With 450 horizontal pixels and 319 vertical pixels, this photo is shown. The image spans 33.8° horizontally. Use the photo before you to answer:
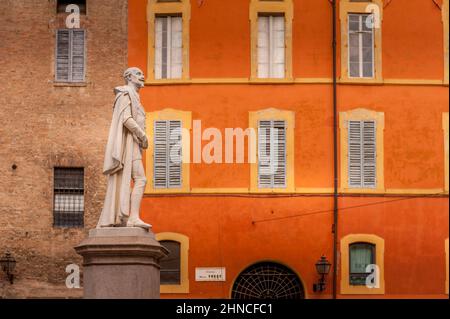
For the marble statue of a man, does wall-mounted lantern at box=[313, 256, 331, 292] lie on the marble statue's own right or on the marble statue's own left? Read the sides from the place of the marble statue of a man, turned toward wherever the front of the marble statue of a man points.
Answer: on the marble statue's own left

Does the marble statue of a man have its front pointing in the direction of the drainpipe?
no

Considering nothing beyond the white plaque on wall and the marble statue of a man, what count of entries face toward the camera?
1

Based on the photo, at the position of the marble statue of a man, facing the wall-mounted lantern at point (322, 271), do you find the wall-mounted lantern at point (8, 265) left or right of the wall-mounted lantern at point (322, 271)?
left

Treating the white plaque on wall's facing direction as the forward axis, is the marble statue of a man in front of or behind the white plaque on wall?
in front

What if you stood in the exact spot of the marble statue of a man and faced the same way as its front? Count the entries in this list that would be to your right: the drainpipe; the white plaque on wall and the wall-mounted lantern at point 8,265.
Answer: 0

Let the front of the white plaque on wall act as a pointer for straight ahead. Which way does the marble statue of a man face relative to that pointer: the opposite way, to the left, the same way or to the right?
to the left

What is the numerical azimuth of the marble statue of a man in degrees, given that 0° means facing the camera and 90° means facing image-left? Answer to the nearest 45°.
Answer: approximately 270°

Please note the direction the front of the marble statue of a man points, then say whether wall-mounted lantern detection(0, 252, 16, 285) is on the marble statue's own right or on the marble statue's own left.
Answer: on the marble statue's own left

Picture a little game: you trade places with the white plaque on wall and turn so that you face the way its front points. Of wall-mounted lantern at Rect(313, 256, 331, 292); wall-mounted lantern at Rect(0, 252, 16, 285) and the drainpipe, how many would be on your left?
2

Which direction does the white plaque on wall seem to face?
toward the camera

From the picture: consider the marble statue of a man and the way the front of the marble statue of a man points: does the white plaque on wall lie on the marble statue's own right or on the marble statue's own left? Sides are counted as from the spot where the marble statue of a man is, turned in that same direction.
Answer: on the marble statue's own left

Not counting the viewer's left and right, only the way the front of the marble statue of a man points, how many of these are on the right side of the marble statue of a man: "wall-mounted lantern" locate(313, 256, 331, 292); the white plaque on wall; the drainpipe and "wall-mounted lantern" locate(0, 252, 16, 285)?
0

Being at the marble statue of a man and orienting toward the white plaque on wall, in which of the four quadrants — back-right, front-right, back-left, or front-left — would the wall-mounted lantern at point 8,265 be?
front-left

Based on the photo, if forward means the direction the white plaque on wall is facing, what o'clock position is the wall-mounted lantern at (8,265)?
The wall-mounted lantern is roughly at 3 o'clock from the white plaque on wall.

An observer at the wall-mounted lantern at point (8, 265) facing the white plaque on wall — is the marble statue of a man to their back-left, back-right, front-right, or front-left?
front-right
